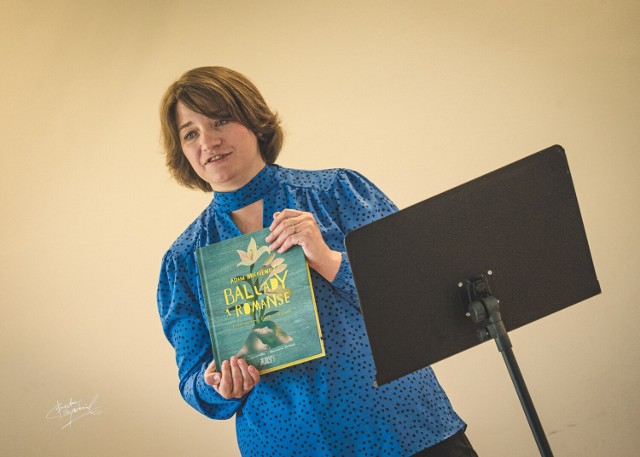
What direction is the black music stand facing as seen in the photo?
away from the camera

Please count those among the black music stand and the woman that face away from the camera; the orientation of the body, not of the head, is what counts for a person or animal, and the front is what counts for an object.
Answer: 1

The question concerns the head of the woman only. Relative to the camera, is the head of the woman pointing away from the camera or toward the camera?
toward the camera

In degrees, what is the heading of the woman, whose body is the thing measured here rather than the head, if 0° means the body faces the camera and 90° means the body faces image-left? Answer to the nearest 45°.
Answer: approximately 45°

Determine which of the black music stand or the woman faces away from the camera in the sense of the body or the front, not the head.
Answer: the black music stand
